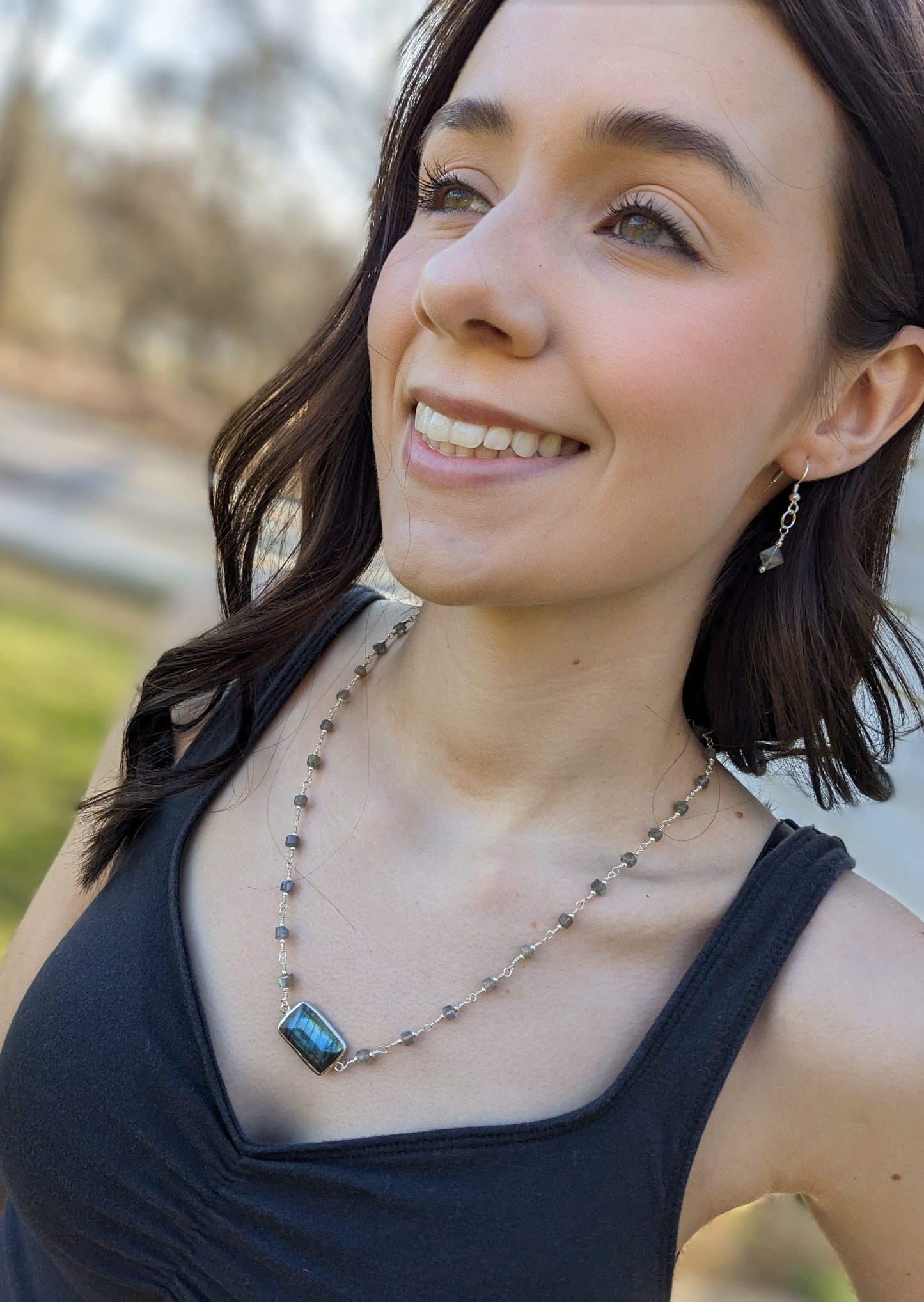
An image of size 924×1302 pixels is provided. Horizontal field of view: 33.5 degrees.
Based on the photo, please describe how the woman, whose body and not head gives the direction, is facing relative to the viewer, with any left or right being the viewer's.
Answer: facing the viewer and to the left of the viewer

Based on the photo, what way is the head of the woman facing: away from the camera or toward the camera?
toward the camera
